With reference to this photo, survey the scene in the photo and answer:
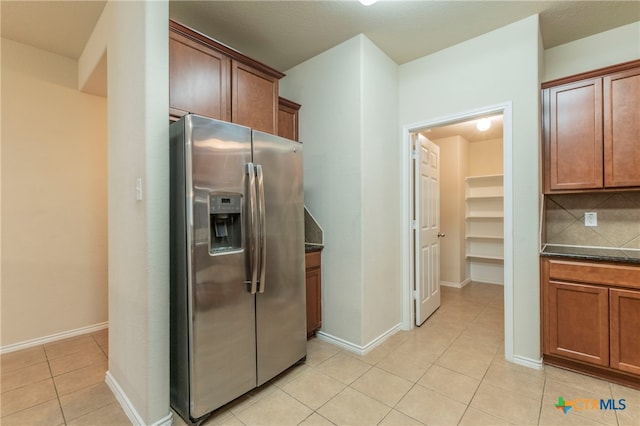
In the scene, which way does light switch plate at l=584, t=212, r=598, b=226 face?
toward the camera

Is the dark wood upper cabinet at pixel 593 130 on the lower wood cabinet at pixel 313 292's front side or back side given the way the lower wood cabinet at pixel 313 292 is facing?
on the front side

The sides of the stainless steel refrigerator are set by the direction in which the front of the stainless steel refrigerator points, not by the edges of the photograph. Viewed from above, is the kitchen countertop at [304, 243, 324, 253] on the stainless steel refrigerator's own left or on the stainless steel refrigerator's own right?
on the stainless steel refrigerator's own left

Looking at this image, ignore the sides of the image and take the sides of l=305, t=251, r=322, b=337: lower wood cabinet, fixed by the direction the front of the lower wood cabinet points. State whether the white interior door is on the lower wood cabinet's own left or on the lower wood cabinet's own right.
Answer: on the lower wood cabinet's own left

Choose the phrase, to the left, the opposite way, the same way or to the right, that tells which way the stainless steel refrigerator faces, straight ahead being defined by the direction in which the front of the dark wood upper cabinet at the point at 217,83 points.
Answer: the same way

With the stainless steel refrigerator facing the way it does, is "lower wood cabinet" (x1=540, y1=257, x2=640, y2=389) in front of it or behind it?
in front

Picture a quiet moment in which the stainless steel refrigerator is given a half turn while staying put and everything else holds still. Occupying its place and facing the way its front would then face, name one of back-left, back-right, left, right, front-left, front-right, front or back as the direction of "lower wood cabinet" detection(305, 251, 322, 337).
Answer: right

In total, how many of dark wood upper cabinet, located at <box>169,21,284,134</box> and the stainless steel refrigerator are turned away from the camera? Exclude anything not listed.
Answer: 0

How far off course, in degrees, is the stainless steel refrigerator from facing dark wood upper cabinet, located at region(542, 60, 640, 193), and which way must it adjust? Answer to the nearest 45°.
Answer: approximately 45° to its left

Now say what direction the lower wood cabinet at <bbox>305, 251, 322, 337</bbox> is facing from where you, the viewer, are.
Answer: facing the viewer and to the right of the viewer
